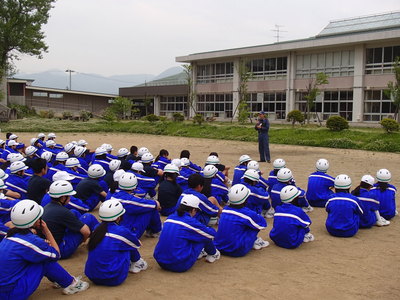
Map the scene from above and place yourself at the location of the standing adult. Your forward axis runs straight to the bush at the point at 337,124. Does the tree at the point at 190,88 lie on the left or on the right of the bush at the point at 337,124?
left

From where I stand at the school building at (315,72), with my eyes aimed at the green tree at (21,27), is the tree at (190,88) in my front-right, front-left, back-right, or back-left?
front-right

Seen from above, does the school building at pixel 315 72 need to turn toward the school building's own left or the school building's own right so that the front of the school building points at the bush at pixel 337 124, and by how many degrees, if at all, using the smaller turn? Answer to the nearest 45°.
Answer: approximately 45° to the school building's own left

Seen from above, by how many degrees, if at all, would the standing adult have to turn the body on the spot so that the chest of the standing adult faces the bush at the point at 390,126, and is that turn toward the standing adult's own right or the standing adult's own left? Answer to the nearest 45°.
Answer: approximately 180°

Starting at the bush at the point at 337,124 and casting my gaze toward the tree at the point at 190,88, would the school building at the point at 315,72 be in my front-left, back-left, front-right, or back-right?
front-right

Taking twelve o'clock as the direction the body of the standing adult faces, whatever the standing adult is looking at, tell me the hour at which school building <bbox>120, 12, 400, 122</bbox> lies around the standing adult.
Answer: The school building is roughly at 5 o'clock from the standing adult.

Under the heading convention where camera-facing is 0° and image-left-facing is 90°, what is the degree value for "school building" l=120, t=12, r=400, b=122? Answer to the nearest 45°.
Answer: approximately 45°

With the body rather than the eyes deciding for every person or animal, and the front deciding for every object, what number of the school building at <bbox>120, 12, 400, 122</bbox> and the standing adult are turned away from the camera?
0

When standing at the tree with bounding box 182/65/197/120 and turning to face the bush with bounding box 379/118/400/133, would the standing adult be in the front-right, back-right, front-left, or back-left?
front-right

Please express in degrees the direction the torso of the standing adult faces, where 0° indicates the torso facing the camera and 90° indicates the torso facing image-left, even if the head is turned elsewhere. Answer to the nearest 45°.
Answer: approximately 45°

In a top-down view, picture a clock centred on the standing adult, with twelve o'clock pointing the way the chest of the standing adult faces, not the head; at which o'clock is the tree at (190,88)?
The tree is roughly at 4 o'clock from the standing adult.

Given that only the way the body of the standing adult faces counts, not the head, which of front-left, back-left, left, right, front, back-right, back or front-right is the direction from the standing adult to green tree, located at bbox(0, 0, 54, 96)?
right
